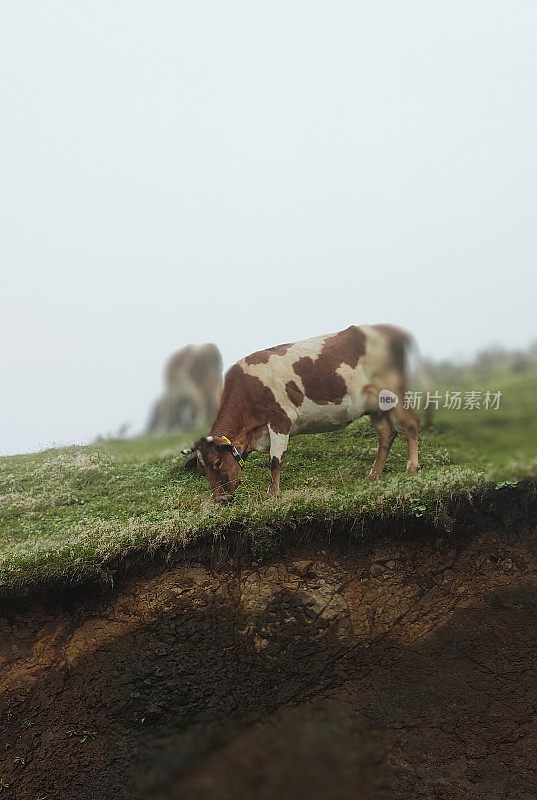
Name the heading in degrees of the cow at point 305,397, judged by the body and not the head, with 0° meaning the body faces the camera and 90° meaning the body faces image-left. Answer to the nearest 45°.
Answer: approximately 90°

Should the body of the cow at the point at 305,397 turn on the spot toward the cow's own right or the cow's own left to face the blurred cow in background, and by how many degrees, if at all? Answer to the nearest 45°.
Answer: approximately 45° to the cow's own right
